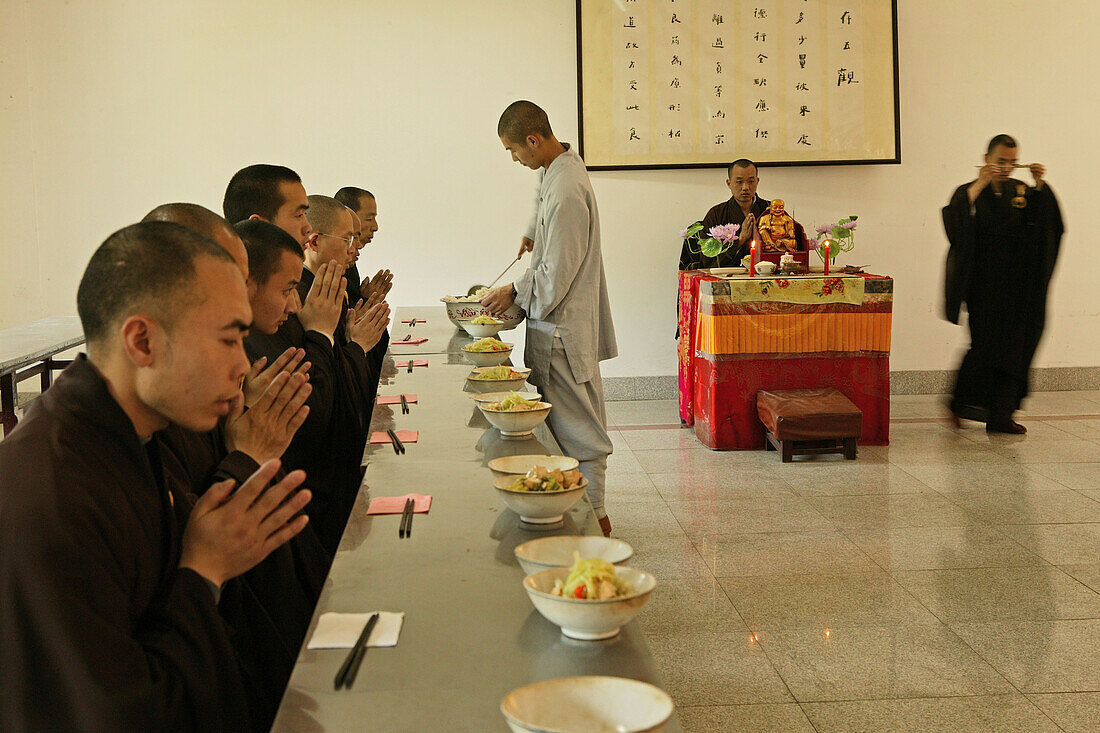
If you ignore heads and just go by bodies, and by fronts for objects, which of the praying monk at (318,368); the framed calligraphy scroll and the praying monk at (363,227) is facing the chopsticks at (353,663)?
the framed calligraphy scroll

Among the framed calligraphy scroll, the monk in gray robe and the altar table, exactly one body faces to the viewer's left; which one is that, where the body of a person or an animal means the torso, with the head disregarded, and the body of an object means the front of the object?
the monk in gray robe

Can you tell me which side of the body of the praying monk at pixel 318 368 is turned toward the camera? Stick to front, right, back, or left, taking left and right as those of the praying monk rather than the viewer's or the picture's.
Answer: right

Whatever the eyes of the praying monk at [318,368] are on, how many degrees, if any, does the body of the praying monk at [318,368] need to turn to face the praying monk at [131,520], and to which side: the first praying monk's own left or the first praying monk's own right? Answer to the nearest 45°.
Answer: approximately 90° to the first praying monk's own right

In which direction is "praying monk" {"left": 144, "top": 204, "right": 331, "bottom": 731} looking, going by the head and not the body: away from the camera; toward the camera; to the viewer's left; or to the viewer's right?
to the viewer's right

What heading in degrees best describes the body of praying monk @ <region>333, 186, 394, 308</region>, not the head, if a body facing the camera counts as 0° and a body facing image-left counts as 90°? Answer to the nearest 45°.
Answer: approximately 270°

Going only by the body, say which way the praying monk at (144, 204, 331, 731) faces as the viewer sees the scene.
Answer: to the viewer's right

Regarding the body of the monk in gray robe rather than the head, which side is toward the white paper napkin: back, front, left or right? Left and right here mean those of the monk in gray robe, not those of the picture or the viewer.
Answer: left

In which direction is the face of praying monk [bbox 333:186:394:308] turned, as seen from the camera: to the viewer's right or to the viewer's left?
to the viewer's right

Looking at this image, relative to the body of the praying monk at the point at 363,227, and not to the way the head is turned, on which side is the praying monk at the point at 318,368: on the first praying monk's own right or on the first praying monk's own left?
on the first praying monk's own right

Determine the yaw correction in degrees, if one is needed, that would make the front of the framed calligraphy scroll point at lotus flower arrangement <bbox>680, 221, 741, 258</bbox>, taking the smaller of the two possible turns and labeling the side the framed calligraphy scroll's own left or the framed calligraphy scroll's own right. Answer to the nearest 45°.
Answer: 0° — it already faces it

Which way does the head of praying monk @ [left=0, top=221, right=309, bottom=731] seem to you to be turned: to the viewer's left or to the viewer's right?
to the viewer's right
